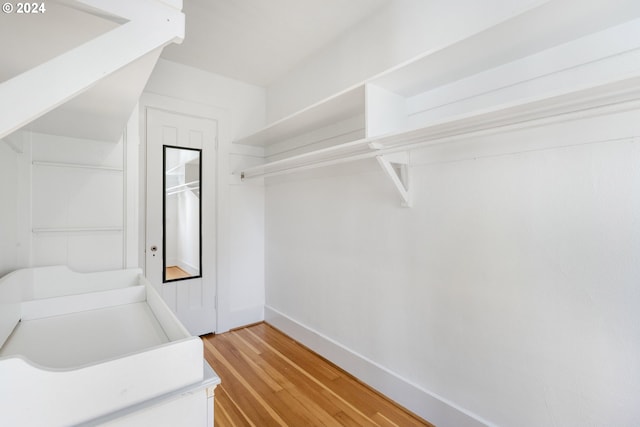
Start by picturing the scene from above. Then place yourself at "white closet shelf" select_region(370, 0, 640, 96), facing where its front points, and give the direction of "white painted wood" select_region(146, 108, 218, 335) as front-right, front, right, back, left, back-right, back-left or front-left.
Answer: front-right

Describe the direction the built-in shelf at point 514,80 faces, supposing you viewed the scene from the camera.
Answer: facing the viewer and to the left of the viewer

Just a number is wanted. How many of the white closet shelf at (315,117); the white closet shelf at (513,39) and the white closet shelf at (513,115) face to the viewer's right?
0

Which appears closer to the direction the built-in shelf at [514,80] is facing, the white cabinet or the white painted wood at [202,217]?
the white cabinet

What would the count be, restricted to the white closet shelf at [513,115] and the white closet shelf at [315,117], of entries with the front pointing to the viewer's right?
0

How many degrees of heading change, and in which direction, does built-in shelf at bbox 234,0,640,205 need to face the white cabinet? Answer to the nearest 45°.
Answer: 0° — it already faces it

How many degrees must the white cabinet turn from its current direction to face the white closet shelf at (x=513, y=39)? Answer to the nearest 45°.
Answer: approximately 45° to its left

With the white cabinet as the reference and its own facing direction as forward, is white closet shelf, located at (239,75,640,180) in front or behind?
in front

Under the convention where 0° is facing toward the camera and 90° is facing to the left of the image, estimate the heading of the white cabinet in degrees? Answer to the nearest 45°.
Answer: approximately 315°
